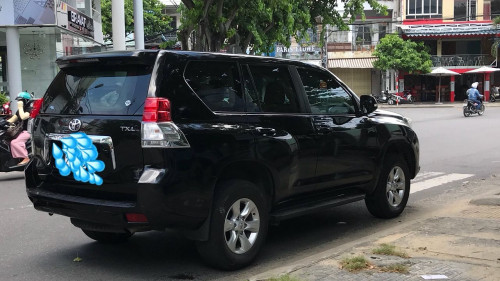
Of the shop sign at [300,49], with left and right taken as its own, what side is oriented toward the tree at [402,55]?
left

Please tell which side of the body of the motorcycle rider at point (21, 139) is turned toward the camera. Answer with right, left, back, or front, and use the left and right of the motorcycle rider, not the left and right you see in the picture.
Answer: left

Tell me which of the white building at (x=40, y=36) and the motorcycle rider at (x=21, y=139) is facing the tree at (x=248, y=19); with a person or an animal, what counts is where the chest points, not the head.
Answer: the white building

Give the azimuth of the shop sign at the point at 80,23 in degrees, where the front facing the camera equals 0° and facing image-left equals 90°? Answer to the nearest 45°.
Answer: approximately 315°

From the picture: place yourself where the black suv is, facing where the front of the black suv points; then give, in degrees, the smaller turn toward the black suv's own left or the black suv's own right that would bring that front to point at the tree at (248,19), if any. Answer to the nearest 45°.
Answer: approximately 45° to the black suv's own left

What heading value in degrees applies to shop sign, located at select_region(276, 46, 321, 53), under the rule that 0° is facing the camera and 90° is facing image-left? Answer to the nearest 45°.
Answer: approximately 0°

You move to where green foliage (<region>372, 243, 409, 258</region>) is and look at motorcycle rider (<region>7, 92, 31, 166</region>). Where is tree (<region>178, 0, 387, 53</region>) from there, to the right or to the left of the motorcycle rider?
right

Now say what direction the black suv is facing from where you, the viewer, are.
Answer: facing away from the viewer and to the right of the viewer
